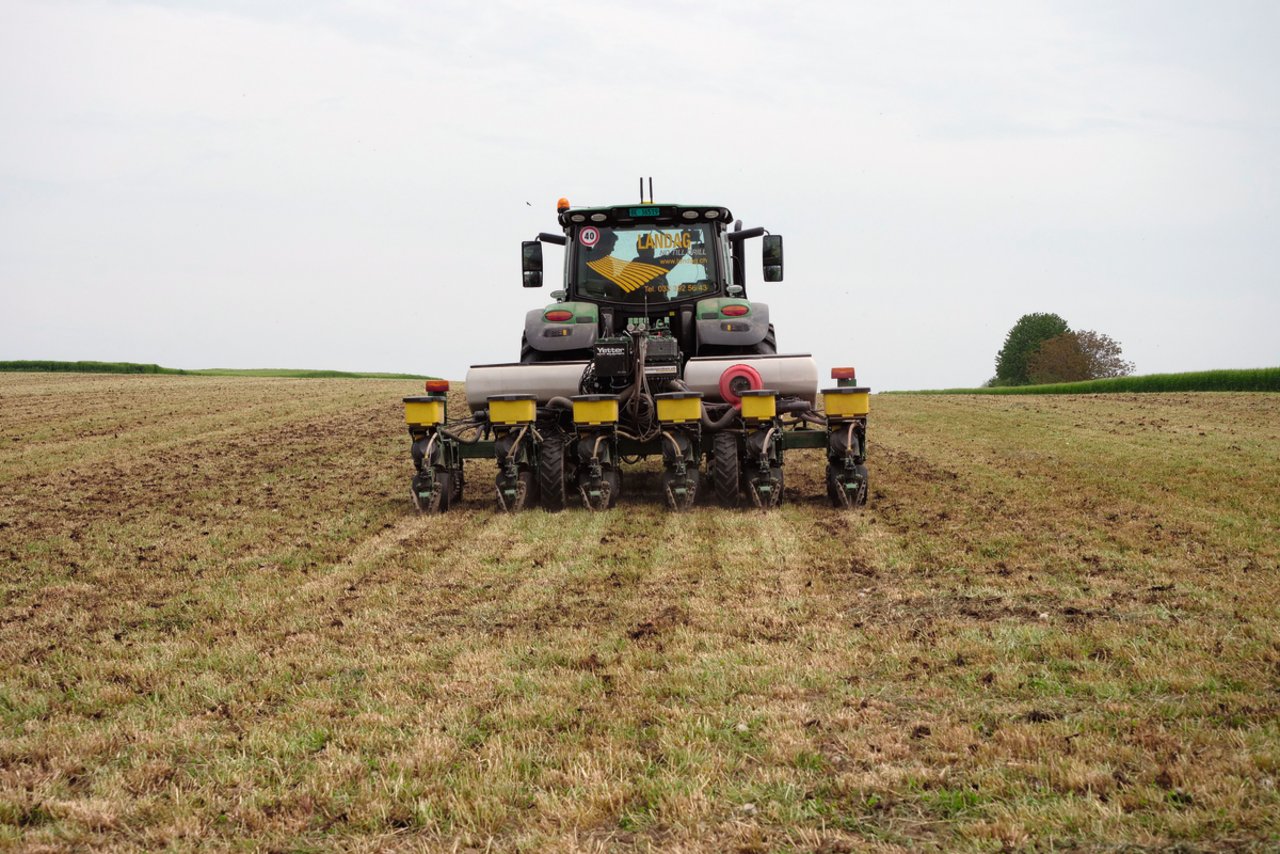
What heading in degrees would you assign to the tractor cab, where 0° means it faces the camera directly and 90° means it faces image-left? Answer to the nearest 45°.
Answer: approximately 180°

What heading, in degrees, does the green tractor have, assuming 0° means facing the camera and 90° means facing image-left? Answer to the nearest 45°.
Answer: approximately 180°
